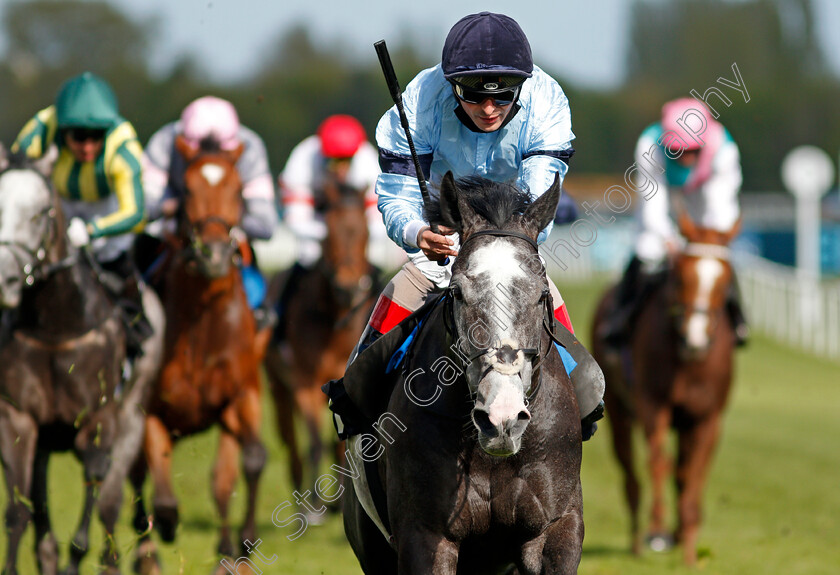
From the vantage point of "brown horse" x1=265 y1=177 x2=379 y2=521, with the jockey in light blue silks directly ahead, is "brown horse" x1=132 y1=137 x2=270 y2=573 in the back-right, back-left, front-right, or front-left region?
front-right

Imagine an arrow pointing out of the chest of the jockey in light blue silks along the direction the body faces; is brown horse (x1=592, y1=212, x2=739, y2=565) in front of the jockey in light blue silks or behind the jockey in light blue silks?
behind

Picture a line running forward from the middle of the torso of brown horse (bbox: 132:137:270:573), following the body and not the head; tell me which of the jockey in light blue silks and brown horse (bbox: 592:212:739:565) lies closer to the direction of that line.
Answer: the jockey in light blue silks

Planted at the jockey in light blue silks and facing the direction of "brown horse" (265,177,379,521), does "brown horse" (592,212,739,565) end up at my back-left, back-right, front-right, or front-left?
front-right

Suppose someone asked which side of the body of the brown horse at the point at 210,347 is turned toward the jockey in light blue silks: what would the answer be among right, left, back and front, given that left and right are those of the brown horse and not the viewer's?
front

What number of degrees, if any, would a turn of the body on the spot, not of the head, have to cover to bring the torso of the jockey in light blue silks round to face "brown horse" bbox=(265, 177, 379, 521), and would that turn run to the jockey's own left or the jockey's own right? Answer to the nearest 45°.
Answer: approximately 180°

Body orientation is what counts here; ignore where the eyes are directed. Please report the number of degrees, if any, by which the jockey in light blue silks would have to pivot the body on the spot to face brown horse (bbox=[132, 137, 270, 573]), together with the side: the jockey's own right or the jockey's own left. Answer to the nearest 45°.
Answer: approximately 135° to the jockey's own right

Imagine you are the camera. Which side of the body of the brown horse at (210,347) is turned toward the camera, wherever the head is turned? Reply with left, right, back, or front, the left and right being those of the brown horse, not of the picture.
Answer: front

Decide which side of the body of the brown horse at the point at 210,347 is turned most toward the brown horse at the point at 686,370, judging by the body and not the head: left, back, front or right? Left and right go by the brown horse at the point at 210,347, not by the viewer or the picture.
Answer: left

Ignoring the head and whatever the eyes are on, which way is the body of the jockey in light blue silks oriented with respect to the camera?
toward the camera

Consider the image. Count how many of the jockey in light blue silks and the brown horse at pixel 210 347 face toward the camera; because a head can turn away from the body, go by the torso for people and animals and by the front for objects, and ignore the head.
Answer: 2
